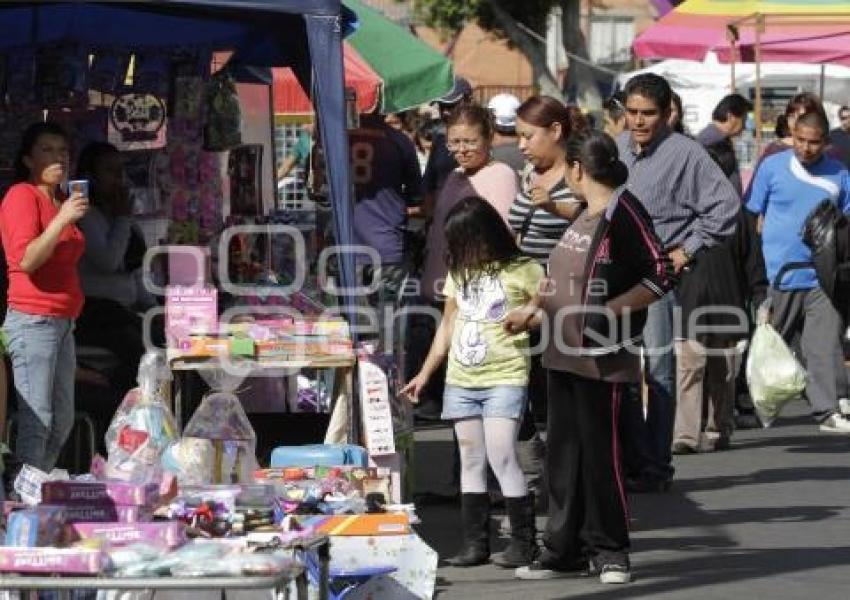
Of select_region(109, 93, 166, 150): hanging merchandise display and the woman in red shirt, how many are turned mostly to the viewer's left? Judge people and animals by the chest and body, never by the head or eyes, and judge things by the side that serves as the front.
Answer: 0

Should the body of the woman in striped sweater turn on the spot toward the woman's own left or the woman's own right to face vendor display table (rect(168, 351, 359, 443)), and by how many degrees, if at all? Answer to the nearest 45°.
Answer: approximately 45° to the woman's own right

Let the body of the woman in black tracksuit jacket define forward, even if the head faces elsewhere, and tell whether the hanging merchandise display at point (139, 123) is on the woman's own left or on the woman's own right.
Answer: on the woman's own right

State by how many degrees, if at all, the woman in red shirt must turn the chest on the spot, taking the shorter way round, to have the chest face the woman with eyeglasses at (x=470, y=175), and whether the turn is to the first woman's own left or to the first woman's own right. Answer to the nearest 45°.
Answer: approximately 45° to the first woman's own left

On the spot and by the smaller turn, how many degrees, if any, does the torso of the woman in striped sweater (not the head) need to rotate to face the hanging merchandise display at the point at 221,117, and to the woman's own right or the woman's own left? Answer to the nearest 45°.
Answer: approximately 90° to the woman's own right

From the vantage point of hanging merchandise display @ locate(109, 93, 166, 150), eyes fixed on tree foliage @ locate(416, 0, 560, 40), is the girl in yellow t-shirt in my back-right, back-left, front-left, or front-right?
back-right

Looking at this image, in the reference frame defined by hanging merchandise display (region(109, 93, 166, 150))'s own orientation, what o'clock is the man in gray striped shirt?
The man in gray striped shirt is roughly at 10 o'clock from the hanging merchandise display.

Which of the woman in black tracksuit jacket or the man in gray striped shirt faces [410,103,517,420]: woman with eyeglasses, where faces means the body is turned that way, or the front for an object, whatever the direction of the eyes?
the man in gray striped shirt

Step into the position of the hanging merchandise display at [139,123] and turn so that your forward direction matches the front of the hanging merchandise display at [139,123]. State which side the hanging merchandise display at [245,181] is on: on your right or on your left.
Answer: on your left

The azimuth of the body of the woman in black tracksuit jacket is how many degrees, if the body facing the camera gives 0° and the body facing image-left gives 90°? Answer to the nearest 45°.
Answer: approximately 45°

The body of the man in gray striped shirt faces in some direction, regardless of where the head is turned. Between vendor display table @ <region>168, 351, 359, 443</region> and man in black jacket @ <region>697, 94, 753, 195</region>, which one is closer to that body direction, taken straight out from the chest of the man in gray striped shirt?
the vendor display table
